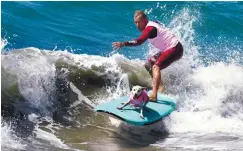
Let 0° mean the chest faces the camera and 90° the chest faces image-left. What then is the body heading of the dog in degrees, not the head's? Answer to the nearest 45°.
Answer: approximately 45°
